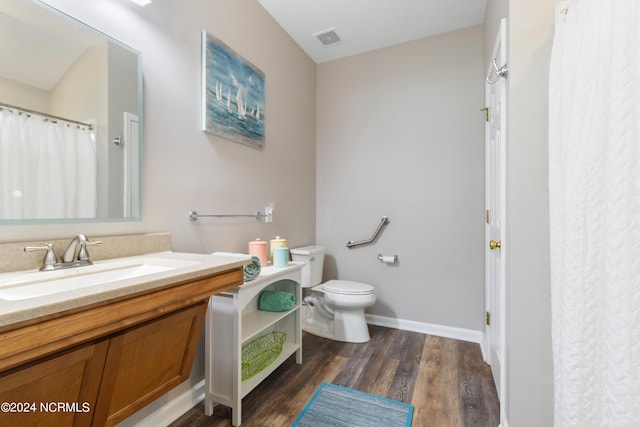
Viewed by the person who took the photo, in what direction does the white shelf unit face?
facing the viewer and to the right of the viewer

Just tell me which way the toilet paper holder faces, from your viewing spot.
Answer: facing the viewer

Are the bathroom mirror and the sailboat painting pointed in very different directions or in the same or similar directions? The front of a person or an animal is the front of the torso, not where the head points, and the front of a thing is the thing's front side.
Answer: same or similar directions

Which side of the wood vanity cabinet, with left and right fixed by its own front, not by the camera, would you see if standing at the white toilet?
left

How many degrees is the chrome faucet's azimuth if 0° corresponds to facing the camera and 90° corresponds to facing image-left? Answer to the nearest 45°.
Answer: approximately 315°

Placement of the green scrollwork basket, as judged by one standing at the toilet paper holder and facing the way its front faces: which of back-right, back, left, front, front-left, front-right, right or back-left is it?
front-right

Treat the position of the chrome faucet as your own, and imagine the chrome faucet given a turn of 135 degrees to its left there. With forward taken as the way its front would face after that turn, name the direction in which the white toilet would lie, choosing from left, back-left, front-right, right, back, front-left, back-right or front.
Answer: right

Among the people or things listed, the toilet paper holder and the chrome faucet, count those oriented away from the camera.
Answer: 0

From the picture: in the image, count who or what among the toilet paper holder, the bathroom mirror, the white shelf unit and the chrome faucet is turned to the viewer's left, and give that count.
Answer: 0

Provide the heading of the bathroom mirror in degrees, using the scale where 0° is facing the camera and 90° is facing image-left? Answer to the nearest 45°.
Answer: approximately 315°

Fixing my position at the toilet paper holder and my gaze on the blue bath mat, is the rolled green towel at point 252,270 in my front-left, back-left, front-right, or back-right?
front-right

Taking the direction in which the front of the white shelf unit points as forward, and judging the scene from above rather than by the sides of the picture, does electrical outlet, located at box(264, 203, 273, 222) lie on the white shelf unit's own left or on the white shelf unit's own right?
on the white shelf unit's own left
